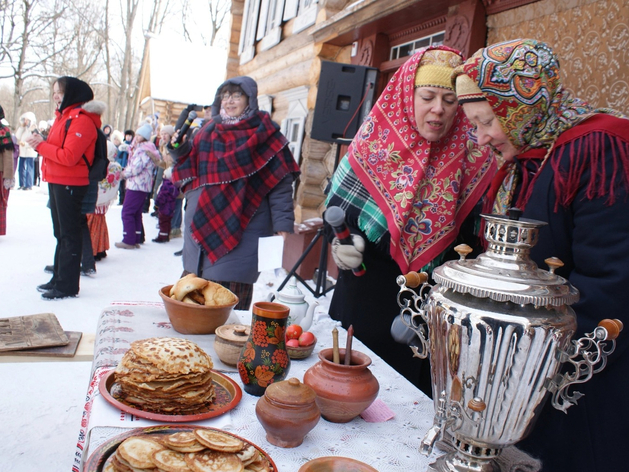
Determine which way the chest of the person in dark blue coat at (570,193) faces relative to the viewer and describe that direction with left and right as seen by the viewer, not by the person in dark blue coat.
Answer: facing to the left of the viewer

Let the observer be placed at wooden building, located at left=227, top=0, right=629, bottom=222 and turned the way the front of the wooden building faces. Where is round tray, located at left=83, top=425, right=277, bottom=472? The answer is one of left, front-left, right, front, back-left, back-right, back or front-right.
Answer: front-left

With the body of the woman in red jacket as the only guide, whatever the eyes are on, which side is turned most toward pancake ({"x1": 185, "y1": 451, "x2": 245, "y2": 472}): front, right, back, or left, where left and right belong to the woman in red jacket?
left

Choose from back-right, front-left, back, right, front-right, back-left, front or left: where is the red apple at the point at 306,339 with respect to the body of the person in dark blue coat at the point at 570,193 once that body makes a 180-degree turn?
back

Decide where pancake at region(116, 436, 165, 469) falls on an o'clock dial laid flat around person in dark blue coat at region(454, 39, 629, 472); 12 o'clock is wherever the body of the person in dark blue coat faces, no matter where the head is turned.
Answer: The pancake is roughly at 10 o'clock from the person in dark blue coat.

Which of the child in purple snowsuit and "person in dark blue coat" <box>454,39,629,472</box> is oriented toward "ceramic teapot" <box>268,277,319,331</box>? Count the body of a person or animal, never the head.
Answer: the person in dark blue coat

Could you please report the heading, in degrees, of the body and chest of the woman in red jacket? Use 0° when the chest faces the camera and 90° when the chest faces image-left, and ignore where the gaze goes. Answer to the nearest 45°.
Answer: approximately 90°

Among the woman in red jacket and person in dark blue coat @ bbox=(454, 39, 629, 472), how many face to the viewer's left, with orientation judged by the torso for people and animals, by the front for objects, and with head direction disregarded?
2
